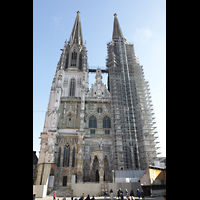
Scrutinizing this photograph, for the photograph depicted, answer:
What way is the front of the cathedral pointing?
toward the camera
